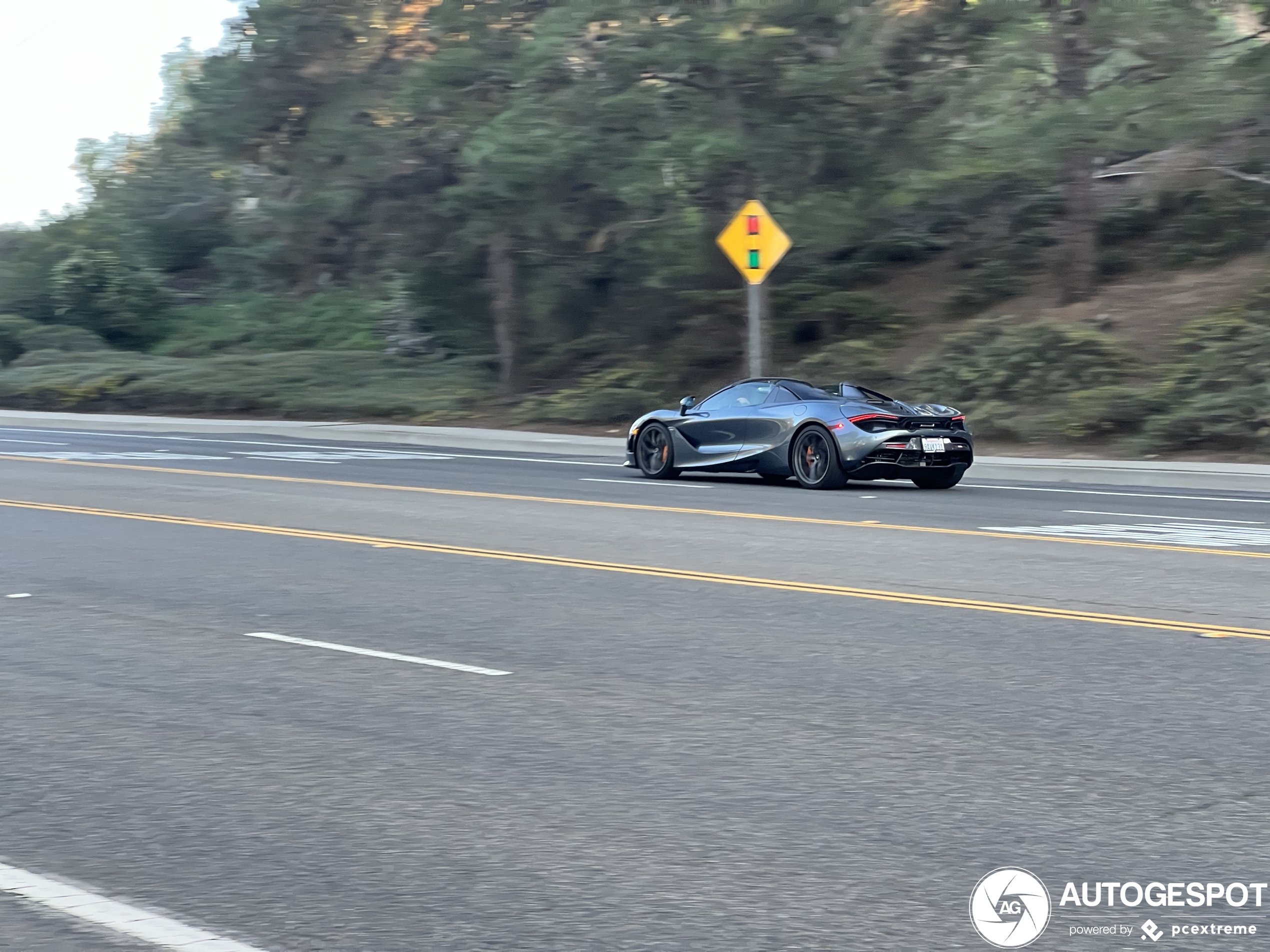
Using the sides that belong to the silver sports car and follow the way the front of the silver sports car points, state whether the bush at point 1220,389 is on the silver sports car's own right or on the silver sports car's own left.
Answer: on the silver sports car's own right

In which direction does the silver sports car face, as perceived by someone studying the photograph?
facing away from the viewer and to the left of the viewer

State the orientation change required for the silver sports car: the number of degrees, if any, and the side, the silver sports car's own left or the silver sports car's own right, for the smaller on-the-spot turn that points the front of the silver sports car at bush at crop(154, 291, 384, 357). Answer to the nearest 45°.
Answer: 0° — it already faces it

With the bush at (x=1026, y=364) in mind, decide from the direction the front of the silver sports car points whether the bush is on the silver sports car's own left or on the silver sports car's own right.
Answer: on the silver sports car's own right

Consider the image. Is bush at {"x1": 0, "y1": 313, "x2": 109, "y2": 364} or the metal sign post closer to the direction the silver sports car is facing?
the bush

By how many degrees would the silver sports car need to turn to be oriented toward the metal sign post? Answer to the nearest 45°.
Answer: approximately 45° to its right

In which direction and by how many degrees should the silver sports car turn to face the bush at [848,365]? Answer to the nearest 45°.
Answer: approximately 45° to its right
